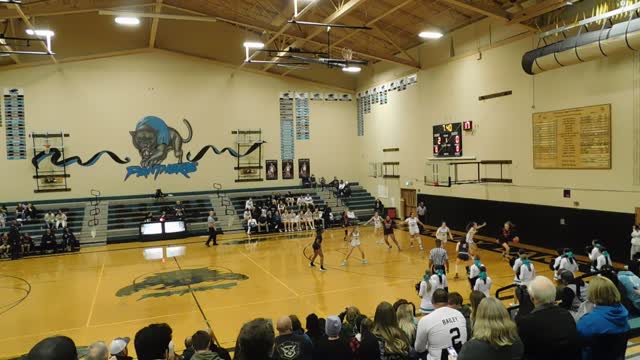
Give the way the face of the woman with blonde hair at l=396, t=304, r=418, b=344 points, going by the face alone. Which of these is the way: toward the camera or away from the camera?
away from the camera

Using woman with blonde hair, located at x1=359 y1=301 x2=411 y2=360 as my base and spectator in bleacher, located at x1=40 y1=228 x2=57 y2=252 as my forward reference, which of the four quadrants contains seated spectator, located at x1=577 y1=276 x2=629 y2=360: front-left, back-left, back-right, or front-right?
back-right

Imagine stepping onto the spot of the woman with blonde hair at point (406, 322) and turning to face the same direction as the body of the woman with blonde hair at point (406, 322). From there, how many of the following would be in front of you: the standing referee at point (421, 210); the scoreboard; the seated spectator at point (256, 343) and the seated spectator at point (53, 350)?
2

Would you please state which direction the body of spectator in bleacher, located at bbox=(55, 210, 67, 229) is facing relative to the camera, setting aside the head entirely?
toward the camera

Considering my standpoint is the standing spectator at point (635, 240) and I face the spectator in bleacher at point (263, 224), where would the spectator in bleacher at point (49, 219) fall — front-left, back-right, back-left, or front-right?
front-left

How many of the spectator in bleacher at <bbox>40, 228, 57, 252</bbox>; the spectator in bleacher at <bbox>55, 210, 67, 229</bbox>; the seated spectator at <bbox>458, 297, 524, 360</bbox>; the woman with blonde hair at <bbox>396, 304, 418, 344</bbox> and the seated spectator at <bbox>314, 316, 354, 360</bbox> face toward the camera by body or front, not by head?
2

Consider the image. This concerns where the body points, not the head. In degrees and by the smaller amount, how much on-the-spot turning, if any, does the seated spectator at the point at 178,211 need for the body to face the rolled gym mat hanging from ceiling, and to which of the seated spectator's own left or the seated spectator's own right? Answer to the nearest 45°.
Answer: approximately 45° to the seated spectator's own left

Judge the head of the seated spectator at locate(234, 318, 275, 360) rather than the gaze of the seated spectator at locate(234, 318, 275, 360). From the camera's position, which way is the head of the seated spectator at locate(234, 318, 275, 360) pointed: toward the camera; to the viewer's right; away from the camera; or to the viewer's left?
away from the camera

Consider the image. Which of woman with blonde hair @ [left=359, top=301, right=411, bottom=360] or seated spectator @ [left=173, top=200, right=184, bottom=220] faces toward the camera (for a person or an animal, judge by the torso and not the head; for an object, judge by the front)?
the seated spectator

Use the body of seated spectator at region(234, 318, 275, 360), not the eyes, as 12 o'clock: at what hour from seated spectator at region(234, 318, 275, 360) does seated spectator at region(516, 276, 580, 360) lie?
seated spectator at region(516, 276, 580, 360) is roughly at 3 o'clock from seated spectator at region(234, 318, 275, 360).

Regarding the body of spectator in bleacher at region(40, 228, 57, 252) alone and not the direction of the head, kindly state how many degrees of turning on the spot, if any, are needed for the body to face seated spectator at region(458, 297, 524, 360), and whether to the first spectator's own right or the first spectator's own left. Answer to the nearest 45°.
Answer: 0° — they already face them

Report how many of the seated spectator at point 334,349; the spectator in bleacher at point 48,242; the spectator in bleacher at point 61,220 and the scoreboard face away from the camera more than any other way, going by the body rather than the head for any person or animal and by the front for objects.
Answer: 1

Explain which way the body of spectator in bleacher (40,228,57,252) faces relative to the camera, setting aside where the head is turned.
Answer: toward the camera

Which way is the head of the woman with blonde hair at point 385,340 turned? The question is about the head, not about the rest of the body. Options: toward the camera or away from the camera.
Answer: away from the camera

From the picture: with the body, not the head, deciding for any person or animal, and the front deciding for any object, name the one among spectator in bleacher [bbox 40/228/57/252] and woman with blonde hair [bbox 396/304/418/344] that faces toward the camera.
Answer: the spectator in bleacher

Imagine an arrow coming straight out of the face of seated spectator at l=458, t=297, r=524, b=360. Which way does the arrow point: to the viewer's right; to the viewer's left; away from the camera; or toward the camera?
away from the camera

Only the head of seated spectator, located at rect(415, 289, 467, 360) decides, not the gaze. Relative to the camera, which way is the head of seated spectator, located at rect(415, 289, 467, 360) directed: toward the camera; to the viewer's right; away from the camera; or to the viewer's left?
away from the camera

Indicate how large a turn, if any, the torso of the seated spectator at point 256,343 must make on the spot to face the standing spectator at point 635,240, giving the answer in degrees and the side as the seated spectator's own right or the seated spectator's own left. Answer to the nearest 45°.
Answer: approximately 45° to the seated spectator's own right

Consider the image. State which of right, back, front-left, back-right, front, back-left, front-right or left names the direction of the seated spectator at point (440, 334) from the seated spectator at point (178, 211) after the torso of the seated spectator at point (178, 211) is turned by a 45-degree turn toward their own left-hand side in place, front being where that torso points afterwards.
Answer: front-right
